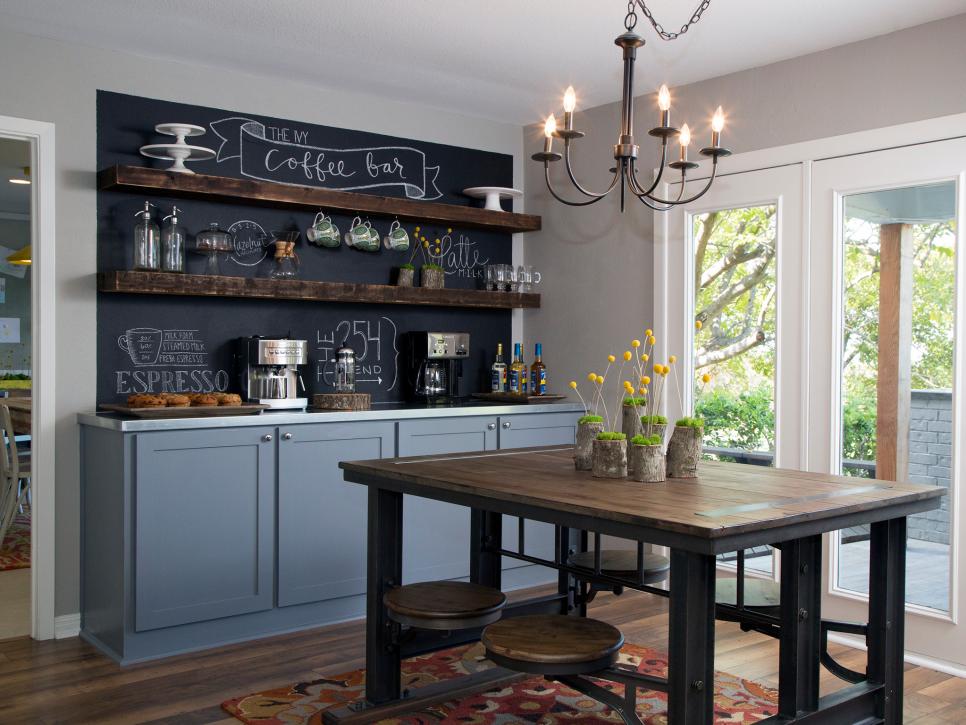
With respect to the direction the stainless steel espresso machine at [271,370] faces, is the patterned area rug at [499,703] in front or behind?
in front

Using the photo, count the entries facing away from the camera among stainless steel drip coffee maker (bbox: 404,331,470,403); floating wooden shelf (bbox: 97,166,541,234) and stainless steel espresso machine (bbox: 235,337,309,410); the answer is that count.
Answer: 0

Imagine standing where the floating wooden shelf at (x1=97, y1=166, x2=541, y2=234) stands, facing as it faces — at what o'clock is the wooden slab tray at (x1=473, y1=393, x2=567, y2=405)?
The wooden slab tray is roughly at 10 o'clock from the floating wooden shelf.

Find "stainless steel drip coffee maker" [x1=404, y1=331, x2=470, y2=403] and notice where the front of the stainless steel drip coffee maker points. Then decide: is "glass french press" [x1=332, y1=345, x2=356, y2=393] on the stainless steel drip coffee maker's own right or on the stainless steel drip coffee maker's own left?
on the stainless steel drip coffee maker's own right

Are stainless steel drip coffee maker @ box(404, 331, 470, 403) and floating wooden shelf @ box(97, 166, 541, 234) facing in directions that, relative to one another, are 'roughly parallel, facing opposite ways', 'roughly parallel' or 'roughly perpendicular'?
roughly parallel

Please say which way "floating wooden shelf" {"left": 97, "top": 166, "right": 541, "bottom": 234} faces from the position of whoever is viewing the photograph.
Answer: facing the viewer and to the right of the viewer

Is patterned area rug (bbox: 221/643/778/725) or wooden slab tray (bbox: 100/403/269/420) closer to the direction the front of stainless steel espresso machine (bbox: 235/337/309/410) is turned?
the patterned area rug

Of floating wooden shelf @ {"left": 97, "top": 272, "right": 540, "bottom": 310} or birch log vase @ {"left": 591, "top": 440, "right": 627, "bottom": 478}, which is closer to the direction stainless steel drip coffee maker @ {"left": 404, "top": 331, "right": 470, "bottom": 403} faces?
the birch log vase

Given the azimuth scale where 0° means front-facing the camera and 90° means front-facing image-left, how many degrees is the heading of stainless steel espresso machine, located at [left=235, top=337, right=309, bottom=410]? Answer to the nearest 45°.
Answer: approximately 315°
